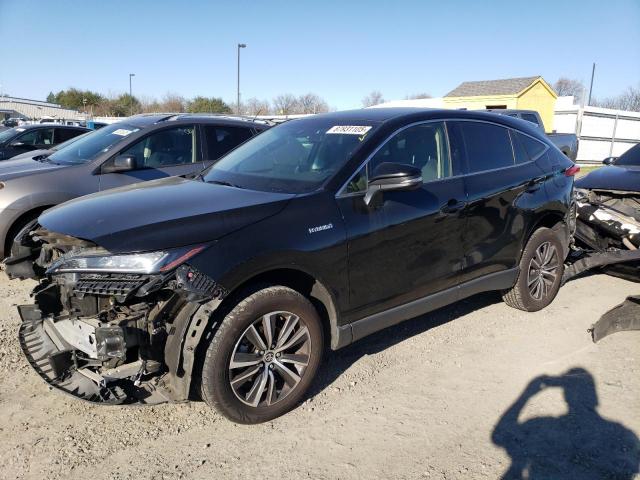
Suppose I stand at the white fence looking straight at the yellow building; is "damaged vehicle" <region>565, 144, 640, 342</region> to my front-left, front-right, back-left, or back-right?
back-left

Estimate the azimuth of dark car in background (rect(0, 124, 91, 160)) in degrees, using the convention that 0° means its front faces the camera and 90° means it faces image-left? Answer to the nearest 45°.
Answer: approximately 45°

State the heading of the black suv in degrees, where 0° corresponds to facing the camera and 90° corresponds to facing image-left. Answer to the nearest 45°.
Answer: approximately 45°

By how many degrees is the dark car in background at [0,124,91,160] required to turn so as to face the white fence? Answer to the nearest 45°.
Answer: approximately 135° to its left

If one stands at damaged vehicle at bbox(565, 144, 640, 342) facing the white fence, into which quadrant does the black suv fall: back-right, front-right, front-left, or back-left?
back-left
